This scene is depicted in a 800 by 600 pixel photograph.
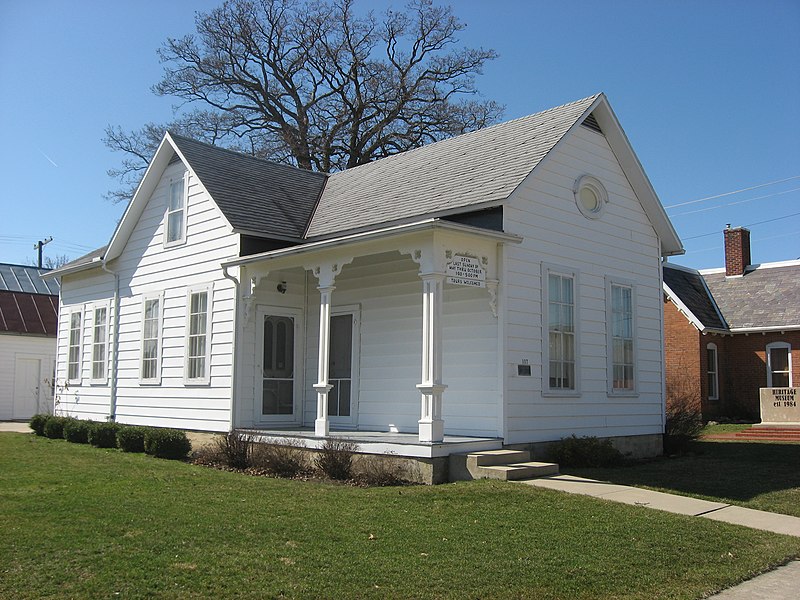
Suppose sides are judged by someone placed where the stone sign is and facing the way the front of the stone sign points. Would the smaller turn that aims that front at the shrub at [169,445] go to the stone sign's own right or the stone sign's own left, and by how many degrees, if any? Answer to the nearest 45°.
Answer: approximately 45° to the stone sign's own right

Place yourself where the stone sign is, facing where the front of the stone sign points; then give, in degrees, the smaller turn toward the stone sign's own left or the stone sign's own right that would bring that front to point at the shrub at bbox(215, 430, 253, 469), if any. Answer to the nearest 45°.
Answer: approximately 45° to the stone sign's own right

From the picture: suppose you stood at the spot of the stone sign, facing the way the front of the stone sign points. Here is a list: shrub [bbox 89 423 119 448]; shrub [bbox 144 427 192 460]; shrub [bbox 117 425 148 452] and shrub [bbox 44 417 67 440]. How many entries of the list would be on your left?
0

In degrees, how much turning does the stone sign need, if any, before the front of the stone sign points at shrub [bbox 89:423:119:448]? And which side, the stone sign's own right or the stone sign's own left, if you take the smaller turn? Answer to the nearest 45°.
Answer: approximately 45° to the stone sign's own right

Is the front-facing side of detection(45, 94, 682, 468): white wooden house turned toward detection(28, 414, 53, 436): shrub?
no

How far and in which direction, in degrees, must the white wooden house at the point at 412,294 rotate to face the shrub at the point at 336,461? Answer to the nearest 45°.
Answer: approximately 45° to its right

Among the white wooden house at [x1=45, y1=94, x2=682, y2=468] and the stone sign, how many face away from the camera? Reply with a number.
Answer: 0

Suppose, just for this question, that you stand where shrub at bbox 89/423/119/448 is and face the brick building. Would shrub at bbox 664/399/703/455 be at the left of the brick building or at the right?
right

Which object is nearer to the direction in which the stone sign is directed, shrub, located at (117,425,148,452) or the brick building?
the shrub

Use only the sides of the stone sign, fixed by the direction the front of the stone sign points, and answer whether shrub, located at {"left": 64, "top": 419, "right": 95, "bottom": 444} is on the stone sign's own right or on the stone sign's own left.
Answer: on the stone sign's own right

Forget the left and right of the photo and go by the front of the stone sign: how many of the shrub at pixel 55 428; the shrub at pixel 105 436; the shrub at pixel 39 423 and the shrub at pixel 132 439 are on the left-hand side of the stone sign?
0

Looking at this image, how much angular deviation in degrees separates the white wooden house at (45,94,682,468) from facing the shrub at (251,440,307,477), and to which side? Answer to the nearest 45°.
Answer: approximately 90° to its right

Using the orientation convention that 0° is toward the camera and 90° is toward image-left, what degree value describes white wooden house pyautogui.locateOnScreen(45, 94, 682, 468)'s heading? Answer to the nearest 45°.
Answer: approximately 315°

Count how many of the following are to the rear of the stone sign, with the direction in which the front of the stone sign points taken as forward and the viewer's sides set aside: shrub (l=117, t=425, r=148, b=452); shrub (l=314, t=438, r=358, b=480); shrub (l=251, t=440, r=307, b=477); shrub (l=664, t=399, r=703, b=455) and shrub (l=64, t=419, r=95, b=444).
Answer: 0

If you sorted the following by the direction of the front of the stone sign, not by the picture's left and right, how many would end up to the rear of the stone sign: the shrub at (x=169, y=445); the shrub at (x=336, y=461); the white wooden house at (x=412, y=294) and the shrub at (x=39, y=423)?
0

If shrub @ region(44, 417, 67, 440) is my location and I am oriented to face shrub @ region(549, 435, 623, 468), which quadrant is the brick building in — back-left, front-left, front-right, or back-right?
front-left

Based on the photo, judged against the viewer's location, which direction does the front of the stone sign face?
facing the viewer
